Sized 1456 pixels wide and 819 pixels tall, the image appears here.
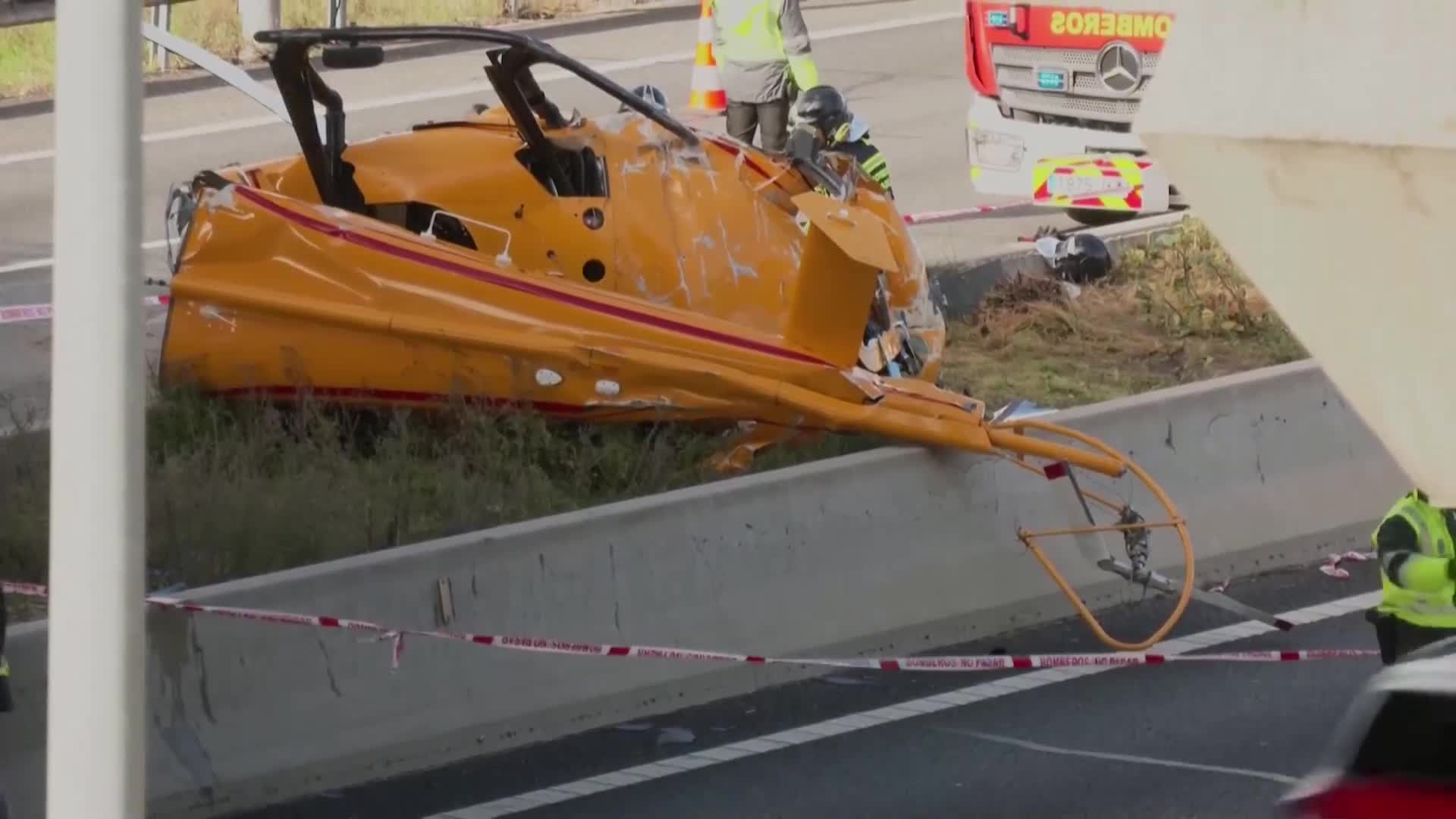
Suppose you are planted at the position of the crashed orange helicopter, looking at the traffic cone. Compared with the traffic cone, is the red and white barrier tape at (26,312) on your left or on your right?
left

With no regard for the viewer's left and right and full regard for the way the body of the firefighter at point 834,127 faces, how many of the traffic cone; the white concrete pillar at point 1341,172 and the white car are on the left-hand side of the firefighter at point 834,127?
2

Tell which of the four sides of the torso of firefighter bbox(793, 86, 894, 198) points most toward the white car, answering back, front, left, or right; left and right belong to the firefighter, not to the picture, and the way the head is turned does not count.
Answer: left

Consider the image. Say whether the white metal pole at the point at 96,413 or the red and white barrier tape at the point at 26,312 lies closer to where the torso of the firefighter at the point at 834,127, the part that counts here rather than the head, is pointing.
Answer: the red and white barrier tape

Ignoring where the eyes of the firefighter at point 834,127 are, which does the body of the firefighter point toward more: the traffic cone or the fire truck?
the traffic cone

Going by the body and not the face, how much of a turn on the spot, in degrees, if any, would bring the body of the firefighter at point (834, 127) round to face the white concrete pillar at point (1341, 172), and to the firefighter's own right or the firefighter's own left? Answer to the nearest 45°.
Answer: approximately 90° to the firefighter's own left

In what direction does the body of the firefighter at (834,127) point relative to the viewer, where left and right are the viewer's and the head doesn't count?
facing to the left of the viewer

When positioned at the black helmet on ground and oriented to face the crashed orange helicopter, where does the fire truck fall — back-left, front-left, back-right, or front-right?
back-right

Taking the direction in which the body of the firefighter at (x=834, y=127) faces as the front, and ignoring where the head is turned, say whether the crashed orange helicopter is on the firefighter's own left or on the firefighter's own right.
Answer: on the firefighter's own left

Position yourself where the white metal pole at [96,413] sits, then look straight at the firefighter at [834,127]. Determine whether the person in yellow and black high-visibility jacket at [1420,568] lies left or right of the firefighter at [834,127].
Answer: right

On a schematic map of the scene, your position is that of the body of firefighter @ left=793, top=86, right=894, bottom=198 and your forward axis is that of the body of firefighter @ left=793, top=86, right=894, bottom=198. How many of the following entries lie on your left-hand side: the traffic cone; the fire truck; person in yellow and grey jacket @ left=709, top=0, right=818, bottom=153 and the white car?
1

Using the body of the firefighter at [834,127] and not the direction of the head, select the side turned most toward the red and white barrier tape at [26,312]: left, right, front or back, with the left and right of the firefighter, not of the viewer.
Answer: front
